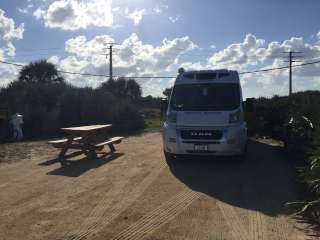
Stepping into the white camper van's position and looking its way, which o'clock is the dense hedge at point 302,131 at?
The dense hedge is roughly at 9 o'clock from the white camper van.

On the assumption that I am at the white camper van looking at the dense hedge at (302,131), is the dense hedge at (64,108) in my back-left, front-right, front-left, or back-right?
back-left

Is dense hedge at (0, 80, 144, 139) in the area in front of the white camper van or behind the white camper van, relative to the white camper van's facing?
behind

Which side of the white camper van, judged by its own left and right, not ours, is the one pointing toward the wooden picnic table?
right

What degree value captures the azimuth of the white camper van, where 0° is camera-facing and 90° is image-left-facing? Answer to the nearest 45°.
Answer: approximately 0°
